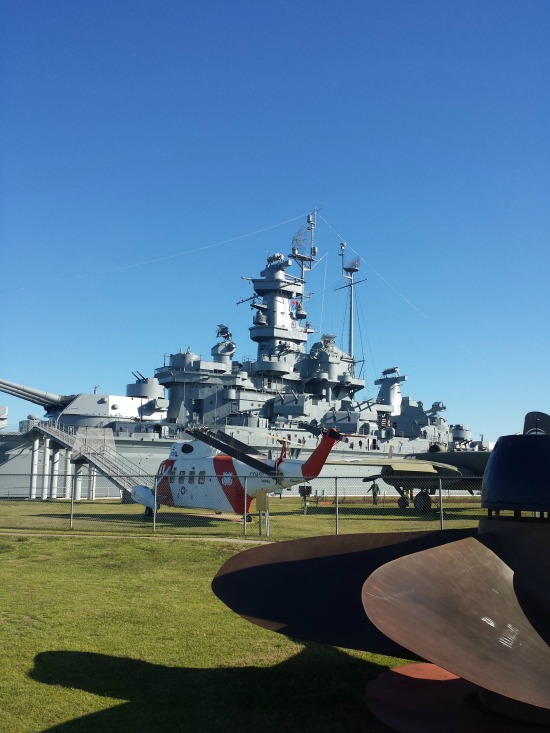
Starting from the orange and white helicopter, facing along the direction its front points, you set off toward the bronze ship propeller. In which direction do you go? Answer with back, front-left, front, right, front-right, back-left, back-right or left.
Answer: left

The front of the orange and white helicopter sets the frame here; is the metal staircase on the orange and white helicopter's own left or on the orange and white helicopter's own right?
on the orange and white helicopter's own right

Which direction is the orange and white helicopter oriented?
to the viewer's left

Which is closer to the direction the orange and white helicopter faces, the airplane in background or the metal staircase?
the metal staircase

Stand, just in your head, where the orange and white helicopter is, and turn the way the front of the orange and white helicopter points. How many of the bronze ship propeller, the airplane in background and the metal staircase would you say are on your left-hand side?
1

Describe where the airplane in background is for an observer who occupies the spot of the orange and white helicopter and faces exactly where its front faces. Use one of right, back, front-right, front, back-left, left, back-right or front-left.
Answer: back-right
